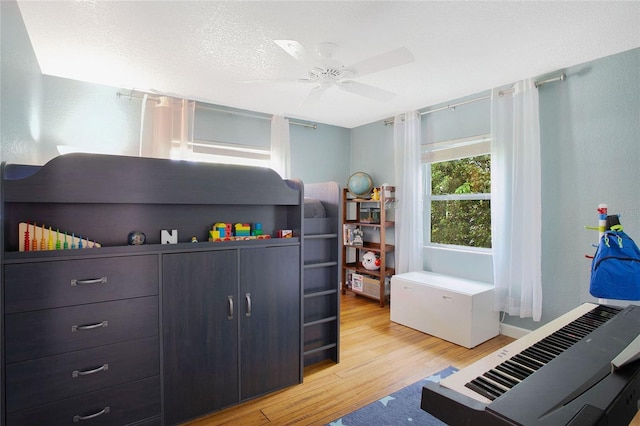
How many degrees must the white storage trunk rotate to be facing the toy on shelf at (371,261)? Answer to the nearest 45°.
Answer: approximately 90° to its right

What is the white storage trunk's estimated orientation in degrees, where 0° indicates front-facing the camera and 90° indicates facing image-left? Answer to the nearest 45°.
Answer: approximately 45°

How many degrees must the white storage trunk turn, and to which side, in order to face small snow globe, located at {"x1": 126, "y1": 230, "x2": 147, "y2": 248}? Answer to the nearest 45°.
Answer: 0° — it already faces it

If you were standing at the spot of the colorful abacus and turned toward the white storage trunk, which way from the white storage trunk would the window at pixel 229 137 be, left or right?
left

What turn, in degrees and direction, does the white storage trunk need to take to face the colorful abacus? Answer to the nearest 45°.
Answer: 0° — it already faces it

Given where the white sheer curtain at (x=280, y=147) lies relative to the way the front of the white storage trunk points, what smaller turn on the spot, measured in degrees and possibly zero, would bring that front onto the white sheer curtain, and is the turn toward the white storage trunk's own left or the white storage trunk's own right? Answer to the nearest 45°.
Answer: approximately 45° to the white storage trunk's own right

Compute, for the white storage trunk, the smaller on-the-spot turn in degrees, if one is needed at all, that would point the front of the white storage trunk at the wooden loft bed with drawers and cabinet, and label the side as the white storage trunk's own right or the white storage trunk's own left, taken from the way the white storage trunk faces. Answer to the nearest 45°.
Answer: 0° — it already faces it

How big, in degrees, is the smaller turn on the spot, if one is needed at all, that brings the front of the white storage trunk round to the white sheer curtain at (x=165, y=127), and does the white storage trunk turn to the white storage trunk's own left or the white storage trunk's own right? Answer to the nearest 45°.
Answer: approximately 45° to the white storage trunk's own right
